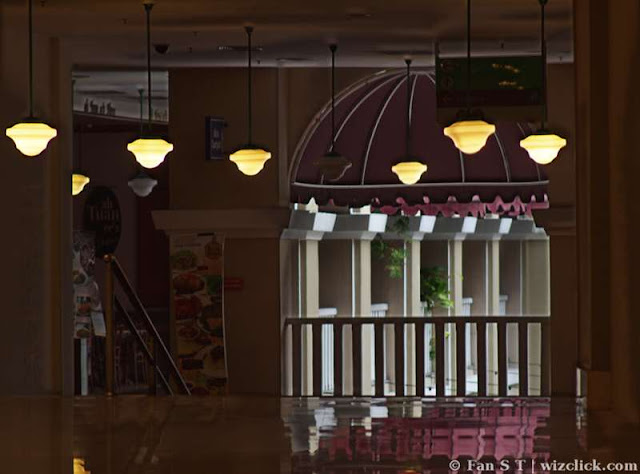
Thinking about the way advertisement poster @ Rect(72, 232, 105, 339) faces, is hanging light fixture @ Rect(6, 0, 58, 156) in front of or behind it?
in front

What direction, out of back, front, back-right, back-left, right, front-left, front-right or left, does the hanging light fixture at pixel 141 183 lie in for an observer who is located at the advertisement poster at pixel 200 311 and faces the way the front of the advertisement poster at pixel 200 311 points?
back

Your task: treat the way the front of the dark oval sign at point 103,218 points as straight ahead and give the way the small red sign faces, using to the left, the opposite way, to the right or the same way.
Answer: the same way

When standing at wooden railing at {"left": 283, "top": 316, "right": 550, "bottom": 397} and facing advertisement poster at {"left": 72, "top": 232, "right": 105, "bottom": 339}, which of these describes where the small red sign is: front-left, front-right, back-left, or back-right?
front-left

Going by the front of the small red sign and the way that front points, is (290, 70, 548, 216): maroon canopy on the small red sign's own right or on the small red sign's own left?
on the small red sign's own left

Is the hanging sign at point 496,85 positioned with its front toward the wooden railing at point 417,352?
no

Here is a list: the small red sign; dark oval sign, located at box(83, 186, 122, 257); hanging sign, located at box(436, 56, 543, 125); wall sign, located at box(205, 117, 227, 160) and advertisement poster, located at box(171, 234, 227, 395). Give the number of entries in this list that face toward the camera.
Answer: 5

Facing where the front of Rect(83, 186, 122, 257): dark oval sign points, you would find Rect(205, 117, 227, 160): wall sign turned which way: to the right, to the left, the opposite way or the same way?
the same way

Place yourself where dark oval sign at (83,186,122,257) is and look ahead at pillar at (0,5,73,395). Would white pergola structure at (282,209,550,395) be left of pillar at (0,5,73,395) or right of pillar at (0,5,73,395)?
left

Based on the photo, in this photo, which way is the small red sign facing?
toward the camera

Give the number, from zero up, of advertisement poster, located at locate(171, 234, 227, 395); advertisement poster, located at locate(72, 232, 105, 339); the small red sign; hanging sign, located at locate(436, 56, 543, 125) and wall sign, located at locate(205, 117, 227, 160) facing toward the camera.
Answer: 5

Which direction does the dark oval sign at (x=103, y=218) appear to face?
toward the camera

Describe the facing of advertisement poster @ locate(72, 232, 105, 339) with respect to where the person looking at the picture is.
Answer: facing the viewer

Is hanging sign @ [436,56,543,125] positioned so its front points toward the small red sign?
no

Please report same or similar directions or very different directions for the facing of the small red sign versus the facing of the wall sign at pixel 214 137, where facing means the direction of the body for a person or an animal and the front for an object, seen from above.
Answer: same or similar directions

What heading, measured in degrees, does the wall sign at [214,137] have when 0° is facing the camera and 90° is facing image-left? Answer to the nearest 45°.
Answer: approximately 0°

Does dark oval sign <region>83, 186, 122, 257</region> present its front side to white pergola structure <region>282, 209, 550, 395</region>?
no

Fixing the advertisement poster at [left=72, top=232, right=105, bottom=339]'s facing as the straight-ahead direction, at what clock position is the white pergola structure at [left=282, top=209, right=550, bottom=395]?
The white pergola structure is roughly at 9 o'clock from the advertisement poster.

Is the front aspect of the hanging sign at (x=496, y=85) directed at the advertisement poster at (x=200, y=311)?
no
